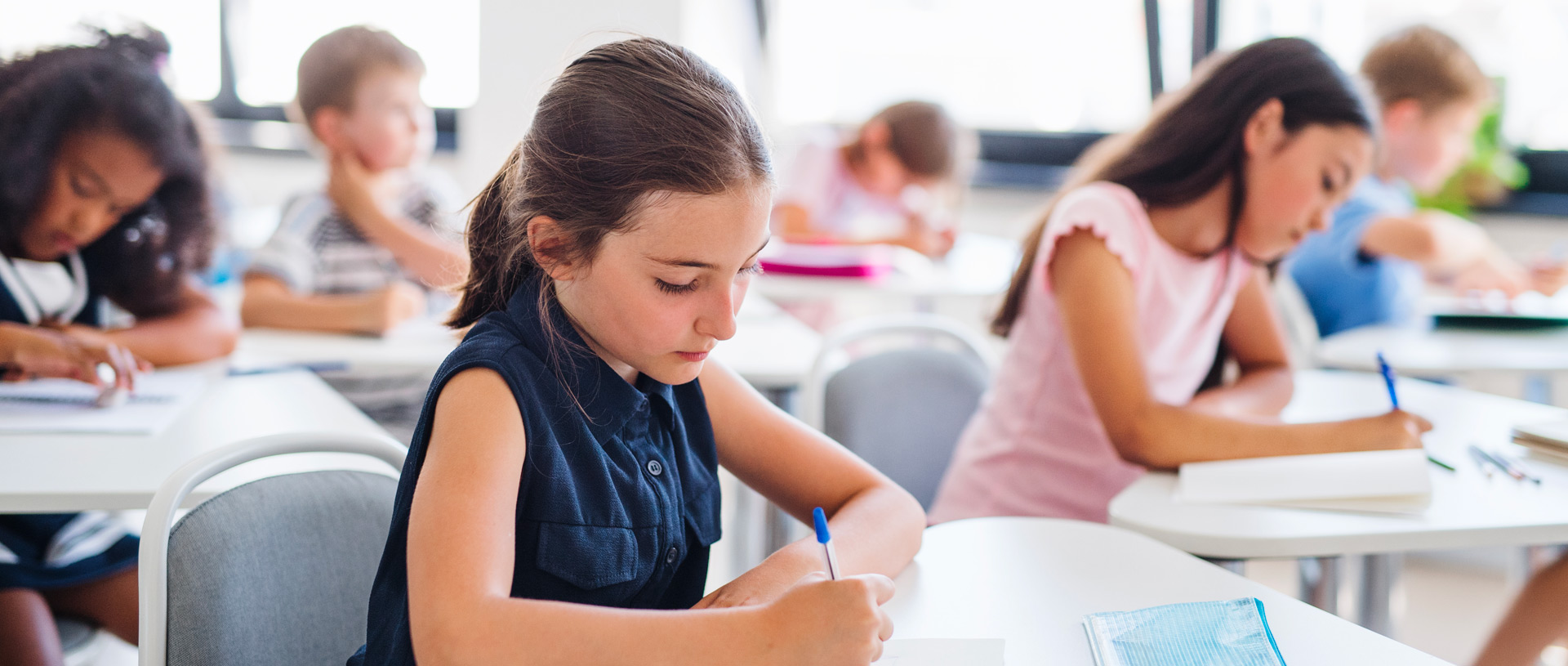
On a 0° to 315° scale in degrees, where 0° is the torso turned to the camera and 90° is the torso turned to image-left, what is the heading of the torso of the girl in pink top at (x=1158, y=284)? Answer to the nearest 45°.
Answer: approximately 315°

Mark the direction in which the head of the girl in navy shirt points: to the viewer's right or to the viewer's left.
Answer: to the viewer's right

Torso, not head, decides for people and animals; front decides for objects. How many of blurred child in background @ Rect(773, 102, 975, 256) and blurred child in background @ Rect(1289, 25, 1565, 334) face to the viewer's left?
0

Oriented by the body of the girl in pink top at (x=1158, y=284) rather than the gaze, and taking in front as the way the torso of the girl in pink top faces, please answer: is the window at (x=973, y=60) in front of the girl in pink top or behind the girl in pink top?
behind

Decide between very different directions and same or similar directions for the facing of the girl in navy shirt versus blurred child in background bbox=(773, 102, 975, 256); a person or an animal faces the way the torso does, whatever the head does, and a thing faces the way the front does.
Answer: same or similar directions

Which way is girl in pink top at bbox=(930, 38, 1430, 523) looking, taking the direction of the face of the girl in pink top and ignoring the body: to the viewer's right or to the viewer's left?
to the viewer's right

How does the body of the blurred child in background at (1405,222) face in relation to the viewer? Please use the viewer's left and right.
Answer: facing to the right of the viewer

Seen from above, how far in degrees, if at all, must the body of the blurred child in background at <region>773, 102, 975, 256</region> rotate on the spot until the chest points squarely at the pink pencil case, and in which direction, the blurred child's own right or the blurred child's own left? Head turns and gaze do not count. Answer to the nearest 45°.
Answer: approximately 45° to the blurred child's own right

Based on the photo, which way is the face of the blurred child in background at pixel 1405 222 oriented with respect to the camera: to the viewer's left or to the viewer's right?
to the viewer's right

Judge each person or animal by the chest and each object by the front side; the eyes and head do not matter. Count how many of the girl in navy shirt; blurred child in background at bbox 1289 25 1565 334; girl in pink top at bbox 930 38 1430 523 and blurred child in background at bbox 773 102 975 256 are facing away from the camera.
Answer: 0
